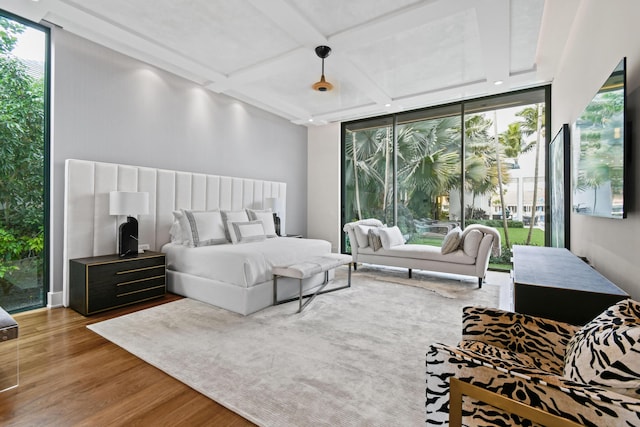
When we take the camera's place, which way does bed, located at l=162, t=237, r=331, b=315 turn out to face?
facing the viewer and to the right of the viewer

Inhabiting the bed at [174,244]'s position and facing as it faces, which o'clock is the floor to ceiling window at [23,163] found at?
The floor to ceiling window is roughly at 5 o'clock from the bed.

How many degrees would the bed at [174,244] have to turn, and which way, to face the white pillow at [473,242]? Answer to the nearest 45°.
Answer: approximately 45° to its left

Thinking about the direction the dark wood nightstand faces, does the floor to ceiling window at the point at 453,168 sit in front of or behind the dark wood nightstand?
in front

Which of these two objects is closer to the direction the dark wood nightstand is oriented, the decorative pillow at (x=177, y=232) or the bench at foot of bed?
the bench at foot of bed

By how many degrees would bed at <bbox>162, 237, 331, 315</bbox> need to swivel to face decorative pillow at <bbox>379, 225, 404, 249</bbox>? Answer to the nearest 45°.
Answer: approximately 90° to its left

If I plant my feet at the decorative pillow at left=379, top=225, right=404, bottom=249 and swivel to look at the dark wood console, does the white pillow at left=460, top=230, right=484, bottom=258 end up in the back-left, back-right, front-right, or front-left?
front-left

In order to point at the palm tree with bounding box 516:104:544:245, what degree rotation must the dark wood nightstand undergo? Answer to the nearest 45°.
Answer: approximately 45° to its left

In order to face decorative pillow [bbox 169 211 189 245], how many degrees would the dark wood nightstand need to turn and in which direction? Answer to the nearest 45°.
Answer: approximately 90° to its left

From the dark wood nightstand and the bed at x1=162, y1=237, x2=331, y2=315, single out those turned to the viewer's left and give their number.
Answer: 0

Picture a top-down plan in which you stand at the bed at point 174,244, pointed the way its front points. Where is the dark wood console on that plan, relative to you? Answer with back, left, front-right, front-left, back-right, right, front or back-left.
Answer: front

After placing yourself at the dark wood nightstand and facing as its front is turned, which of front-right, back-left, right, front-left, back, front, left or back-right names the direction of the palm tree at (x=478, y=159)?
front-left
